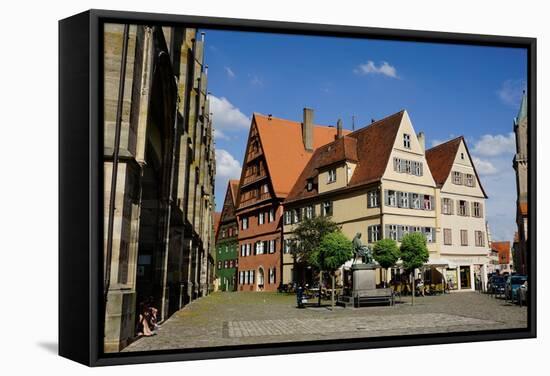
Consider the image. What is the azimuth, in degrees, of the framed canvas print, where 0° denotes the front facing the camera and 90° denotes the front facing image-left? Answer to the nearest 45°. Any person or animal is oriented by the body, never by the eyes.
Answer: approximately 315°
